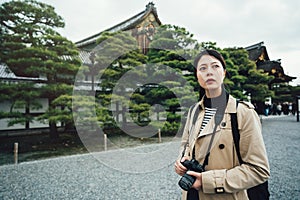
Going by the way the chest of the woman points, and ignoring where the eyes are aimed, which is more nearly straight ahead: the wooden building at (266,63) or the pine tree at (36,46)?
the pine tree

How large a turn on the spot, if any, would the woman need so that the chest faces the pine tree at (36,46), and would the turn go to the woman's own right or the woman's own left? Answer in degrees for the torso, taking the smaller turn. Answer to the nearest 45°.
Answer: approximately 90° to the woman's own right

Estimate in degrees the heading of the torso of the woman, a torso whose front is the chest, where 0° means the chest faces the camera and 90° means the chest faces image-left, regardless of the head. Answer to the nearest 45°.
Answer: approximately 45°

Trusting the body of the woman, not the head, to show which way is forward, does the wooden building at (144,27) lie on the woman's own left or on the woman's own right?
on the woman's own right

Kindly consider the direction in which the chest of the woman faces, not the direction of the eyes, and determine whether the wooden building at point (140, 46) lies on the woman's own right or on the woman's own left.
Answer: on the woman's own right

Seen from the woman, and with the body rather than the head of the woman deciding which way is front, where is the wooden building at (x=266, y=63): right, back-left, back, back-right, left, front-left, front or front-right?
back-right
